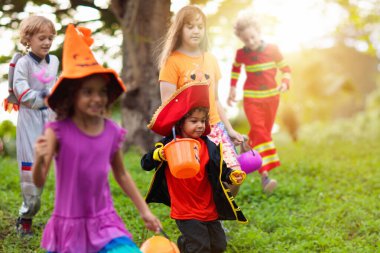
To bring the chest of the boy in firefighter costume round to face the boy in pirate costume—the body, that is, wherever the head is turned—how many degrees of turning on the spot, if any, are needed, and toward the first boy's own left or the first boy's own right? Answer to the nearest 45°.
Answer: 0° — they already face them

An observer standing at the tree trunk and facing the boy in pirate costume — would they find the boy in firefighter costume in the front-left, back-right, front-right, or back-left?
front-left

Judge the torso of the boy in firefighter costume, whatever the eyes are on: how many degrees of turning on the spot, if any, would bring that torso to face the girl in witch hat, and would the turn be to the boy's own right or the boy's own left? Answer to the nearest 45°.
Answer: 0° — they already face them

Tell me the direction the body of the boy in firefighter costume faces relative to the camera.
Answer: toward the camera

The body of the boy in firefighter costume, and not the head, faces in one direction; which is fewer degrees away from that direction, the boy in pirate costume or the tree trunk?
the boy in pirate costume

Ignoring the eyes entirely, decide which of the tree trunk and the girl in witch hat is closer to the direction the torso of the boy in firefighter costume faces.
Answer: the girl in witch hat

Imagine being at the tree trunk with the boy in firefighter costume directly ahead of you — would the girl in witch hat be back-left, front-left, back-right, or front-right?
front-right

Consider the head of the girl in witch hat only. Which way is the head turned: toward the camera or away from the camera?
toward the camera

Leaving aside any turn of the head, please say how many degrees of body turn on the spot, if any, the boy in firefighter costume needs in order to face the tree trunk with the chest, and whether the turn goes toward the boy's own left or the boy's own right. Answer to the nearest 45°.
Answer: approximately 135° to the boy's own right
